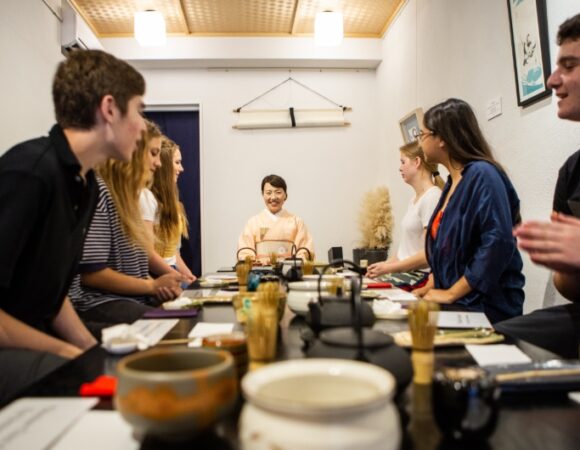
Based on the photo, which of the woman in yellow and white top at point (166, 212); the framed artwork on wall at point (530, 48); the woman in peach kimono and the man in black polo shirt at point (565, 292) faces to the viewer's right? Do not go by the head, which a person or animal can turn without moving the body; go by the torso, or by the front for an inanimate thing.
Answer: the woman in yellow and white top

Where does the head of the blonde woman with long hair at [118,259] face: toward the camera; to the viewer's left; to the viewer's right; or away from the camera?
to the viewer's right

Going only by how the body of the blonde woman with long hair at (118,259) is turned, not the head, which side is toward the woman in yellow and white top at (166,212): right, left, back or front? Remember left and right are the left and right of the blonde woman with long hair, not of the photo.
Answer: left

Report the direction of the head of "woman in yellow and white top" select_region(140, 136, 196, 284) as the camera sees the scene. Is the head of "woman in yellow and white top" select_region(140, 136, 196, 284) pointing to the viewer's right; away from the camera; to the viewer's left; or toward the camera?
to the viewer's right

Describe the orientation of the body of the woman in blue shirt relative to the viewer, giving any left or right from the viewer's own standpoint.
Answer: facing to the left of the viewer

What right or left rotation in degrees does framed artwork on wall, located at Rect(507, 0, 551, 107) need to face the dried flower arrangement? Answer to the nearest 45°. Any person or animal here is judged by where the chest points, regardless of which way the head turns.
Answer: approximately 90° to its right

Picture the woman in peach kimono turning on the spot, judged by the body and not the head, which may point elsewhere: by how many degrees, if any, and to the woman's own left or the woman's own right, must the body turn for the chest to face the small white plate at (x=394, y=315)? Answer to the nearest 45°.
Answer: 0° — they already face it

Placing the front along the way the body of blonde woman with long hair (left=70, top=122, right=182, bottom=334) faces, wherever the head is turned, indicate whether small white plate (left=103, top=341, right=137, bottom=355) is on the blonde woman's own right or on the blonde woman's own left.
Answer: on the blonde woman's own right

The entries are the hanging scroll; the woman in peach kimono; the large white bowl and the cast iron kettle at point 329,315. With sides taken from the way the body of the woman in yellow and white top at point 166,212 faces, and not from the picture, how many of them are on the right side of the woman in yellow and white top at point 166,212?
2

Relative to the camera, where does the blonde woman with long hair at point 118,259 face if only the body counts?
to the viewer's right

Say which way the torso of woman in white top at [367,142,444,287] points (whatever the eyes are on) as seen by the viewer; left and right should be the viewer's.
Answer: facing to the left of the viewer

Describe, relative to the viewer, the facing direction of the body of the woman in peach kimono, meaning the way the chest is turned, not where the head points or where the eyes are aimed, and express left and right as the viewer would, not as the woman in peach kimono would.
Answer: facing the viewer

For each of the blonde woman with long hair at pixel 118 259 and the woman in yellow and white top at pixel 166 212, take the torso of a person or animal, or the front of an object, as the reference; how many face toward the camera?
0

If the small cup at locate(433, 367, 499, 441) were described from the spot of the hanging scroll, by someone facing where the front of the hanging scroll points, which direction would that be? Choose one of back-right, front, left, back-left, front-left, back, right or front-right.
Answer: front

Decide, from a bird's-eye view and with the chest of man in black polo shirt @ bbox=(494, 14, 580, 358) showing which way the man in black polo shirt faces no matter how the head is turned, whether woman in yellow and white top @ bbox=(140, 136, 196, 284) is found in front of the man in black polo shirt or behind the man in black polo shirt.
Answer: in front

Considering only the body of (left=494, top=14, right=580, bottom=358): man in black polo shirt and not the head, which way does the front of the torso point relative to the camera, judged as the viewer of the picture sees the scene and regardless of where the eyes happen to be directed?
to the viewer's left

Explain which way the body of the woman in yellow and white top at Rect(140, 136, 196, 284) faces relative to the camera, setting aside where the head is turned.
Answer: to the viewer's right

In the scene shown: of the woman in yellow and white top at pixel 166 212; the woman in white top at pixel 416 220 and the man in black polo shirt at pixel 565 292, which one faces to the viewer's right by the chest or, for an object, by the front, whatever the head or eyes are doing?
the woman in yellow and white top at pixel 166 212

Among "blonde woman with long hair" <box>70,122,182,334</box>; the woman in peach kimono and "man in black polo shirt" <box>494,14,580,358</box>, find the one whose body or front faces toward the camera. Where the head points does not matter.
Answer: the woman in peach kimono

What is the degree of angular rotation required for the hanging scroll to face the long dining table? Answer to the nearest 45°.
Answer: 0° — it already faces it
